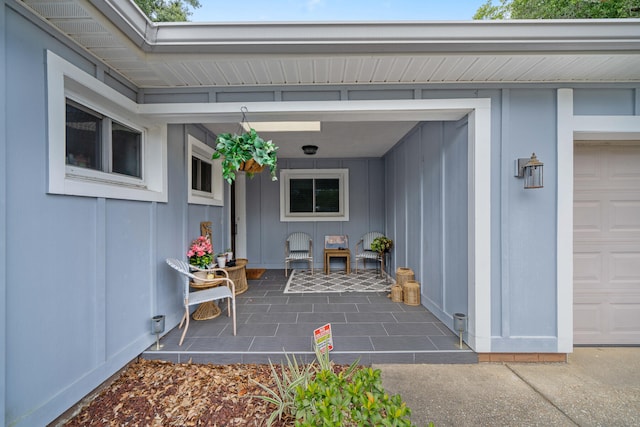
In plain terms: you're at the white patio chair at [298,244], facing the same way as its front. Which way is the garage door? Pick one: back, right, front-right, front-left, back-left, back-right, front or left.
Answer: front-left

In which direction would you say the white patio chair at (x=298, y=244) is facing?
toward the camera

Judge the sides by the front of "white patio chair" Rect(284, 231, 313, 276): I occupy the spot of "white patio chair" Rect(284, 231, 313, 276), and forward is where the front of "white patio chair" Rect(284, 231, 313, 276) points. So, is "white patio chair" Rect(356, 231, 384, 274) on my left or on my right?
on my left

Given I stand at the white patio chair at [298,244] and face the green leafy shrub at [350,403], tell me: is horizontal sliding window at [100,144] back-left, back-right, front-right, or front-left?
front-right

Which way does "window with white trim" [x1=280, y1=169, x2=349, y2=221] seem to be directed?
toward the camera

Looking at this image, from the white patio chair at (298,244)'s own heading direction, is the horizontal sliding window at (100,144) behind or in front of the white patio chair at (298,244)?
in front

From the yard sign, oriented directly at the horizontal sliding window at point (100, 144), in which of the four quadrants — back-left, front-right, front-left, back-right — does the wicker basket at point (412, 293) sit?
back-right

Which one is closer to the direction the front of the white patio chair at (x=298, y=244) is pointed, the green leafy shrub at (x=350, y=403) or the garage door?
the green leafy shrub

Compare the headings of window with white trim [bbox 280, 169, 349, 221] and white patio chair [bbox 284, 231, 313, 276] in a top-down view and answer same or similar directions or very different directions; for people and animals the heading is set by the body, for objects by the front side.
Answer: same or similar directions

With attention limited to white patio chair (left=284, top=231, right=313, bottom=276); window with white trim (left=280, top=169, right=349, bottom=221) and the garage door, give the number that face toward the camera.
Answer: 3

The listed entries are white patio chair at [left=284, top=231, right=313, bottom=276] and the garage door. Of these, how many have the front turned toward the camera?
2

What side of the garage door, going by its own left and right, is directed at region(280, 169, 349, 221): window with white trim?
right

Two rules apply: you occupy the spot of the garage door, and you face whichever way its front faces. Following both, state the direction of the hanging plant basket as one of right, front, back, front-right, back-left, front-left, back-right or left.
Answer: front-right

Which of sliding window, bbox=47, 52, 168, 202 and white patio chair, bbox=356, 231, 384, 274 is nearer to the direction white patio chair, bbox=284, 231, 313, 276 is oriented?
the sliding window

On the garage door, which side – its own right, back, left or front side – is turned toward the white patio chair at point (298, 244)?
right

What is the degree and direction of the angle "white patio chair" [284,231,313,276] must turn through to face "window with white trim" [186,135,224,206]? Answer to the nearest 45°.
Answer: approximately 45° to its right

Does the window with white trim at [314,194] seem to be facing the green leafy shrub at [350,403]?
yes
